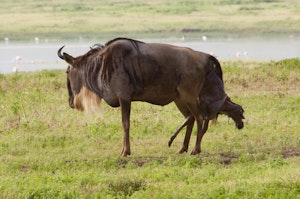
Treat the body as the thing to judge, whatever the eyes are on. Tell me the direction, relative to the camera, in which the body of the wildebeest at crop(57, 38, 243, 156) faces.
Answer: to the viewer's left
